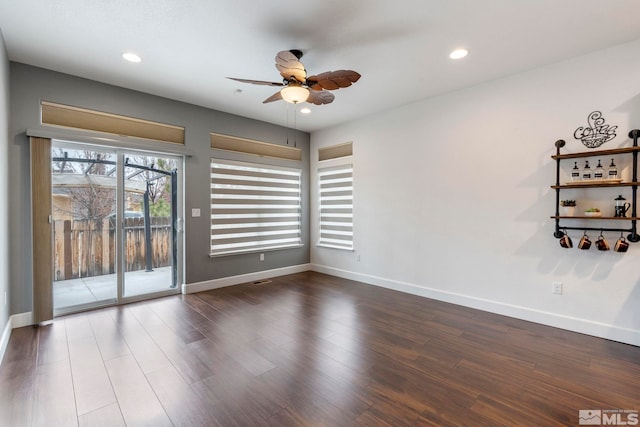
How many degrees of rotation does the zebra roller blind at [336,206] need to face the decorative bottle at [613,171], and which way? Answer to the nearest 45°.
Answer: approximately 90° to its left

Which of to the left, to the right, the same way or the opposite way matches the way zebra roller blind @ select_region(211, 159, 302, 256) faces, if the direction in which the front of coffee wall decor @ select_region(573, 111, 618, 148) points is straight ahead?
to the left

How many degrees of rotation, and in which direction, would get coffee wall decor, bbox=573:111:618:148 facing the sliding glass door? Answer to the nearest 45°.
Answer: approximately 45° to its right

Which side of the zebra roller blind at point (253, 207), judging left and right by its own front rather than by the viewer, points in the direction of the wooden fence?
right

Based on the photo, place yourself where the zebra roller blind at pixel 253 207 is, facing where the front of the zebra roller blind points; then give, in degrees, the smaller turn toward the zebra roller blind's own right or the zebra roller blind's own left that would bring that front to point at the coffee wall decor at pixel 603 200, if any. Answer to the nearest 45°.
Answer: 0° — it already faces it

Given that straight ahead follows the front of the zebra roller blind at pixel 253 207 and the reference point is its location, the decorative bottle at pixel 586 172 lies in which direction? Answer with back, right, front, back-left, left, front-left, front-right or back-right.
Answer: front

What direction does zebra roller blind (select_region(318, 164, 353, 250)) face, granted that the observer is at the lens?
facing the viewer and to the left of the viewer

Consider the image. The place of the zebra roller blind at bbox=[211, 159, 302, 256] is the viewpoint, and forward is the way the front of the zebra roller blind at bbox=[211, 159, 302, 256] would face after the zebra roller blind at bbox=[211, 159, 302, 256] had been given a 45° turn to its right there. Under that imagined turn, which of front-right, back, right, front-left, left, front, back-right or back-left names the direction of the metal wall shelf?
front-left
